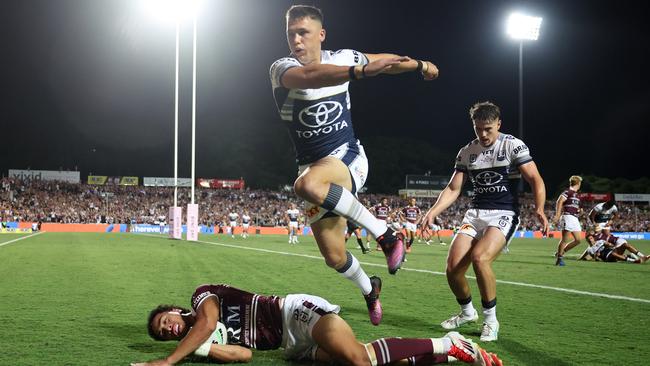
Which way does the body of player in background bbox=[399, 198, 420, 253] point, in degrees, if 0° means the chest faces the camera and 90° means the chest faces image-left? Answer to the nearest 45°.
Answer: approximately 0°

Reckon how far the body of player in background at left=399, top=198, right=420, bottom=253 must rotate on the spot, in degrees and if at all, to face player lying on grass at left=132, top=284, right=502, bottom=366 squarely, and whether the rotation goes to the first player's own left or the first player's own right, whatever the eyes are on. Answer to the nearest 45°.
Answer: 0° — they already face them

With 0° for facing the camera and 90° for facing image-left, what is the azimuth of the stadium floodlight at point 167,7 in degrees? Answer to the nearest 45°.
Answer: approximately 0°

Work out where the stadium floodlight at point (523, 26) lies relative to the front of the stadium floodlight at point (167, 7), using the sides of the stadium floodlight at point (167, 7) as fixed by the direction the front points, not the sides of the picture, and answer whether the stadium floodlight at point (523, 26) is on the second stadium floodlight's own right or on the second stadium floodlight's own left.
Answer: on the second stadium floodlight's own left

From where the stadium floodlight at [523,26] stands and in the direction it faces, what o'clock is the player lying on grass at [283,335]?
The player lying on grass is roughly at 12 o'clock from the stadium floodlight.

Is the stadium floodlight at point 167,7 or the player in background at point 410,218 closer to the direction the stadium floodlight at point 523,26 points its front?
the player in background

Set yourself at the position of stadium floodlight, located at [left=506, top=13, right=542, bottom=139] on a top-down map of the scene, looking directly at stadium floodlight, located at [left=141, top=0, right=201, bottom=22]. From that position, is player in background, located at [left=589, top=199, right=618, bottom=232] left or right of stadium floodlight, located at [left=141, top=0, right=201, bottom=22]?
left

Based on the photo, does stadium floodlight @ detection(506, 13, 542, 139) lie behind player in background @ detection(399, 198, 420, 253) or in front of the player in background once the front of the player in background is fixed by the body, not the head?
behind
